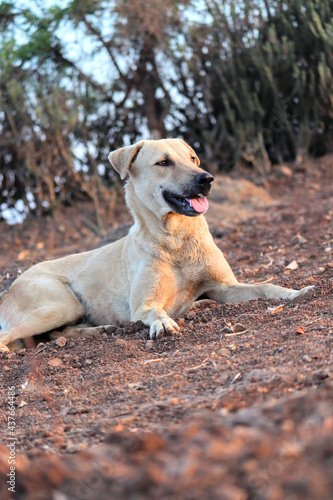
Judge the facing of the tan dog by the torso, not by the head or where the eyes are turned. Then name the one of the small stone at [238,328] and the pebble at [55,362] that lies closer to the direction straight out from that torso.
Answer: the small stone

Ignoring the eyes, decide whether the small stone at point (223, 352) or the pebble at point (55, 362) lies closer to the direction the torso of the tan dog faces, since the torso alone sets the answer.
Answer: the small stone

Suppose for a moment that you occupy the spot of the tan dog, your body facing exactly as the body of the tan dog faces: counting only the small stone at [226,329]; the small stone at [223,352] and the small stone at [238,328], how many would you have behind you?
0

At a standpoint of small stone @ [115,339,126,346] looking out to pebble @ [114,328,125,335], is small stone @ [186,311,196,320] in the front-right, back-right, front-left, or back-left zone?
front-right

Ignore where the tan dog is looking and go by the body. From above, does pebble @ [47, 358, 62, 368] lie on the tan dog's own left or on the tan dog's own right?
on the tan dog's own right

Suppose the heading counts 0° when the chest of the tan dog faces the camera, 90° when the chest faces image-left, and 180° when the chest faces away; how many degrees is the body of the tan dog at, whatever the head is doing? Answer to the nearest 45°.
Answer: approximately 315°
